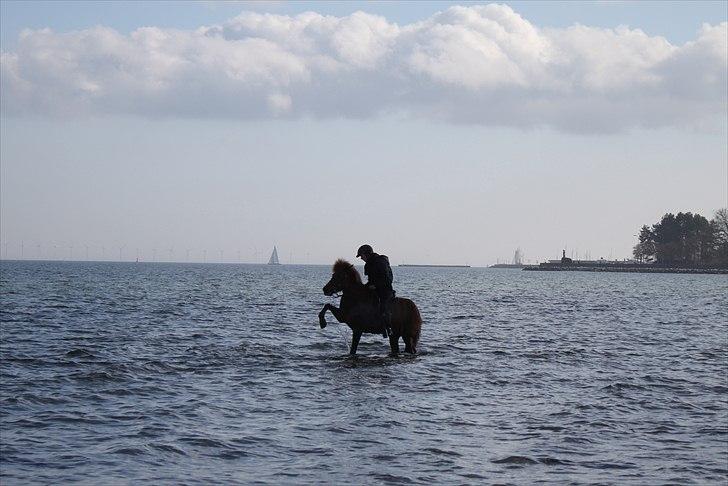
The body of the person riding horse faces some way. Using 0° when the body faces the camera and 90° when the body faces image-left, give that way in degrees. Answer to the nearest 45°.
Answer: approximately 90°

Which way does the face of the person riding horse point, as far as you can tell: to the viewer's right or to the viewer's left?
to the viewer's left

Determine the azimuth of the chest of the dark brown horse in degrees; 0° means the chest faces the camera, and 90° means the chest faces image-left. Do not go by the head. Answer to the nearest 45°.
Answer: approximately 90°
